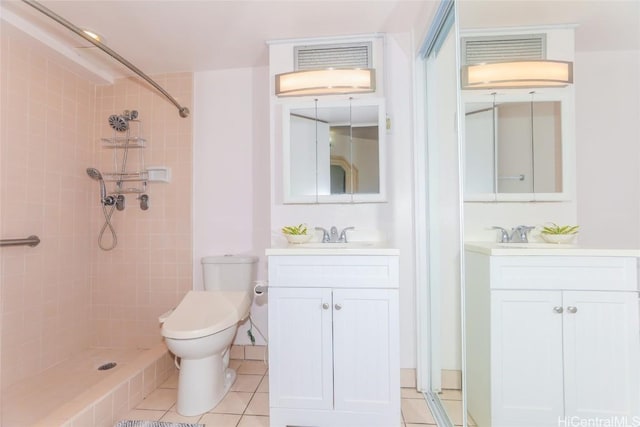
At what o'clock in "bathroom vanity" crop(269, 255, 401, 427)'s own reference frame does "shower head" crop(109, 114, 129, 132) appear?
The shower head is roughly at 4 o'clock from the bathroom vanity.

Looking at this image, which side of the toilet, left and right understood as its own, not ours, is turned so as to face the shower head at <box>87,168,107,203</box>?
right

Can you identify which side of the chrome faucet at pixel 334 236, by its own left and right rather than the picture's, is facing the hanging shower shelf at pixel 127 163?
right
